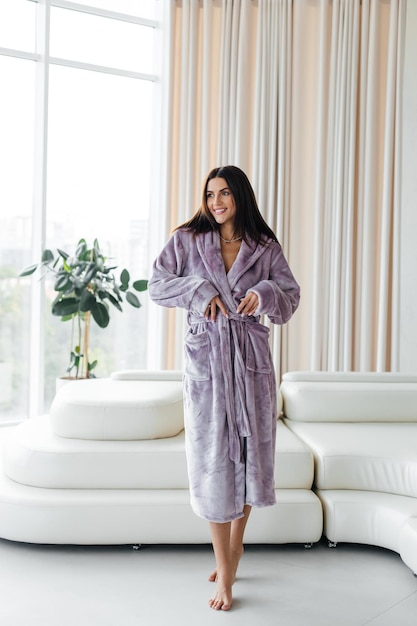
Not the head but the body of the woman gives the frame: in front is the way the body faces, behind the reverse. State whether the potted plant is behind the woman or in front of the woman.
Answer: behind

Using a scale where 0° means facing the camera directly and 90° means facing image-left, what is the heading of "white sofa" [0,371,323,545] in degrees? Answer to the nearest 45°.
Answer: approximately 0°

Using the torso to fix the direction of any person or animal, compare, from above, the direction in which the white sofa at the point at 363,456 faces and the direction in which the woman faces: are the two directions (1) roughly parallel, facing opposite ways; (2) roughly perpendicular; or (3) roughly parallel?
roughly parallel

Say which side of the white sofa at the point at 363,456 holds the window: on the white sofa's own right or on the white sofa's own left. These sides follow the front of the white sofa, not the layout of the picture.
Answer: on the white sofa's own right

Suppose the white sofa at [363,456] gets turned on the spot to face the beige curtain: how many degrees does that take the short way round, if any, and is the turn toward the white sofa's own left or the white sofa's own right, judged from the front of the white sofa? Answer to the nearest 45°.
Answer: approximately 180°

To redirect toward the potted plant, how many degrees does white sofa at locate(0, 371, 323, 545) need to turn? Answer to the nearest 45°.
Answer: approximately 180°

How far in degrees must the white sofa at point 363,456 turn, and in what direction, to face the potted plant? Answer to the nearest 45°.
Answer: approximately 135° to its right

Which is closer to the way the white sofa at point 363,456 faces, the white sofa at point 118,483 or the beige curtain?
the white sofa

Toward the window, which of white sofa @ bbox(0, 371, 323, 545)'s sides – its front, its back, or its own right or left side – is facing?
back

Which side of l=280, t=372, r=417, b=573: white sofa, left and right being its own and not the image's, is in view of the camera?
front

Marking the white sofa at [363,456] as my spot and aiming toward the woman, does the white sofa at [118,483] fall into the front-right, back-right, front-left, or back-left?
front-right

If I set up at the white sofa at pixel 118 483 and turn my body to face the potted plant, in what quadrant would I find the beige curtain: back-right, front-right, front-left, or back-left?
front-right

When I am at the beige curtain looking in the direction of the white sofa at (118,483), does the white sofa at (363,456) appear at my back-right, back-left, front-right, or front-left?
front-left
